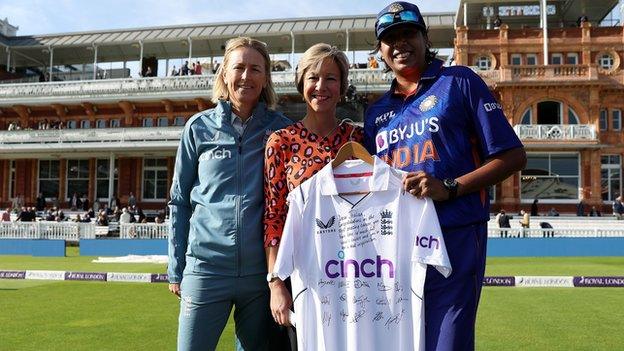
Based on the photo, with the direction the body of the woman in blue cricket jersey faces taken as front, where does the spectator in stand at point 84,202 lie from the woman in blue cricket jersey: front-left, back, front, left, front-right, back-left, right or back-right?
right

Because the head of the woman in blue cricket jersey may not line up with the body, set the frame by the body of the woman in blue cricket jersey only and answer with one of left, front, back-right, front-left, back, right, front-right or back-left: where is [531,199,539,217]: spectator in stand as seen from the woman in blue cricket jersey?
back-right

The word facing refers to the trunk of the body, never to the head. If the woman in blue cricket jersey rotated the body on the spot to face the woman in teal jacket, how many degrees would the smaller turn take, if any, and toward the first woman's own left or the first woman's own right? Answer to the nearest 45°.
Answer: approximately 45° to the first woman's own right

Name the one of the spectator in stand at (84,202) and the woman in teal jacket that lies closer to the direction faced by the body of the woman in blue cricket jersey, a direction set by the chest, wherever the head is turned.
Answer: the woman in teal jacket

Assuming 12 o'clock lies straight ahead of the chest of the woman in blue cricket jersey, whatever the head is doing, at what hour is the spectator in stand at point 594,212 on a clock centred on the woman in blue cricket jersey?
The spectator in stand is roughly at 5 o'clock from the woman in blue cricket jersey.

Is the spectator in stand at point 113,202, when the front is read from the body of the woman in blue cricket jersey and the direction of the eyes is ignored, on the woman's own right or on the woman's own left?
on the woman's own right

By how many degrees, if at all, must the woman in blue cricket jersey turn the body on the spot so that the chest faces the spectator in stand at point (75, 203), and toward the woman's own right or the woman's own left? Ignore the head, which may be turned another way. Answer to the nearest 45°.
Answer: approximately 90° to the woman's own right

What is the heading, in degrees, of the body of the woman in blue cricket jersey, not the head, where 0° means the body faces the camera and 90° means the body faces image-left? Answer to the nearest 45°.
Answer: approximately 45°

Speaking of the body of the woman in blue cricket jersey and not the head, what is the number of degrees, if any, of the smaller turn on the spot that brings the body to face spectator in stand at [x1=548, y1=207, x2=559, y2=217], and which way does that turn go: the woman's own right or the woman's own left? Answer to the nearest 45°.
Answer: approximately 135° to the woman's own right

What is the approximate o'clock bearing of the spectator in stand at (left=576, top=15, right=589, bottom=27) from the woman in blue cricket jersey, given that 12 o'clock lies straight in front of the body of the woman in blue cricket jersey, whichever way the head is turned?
The spectator in stand is roughly at 5 o'clock from the woman in blue cricket jersey.
